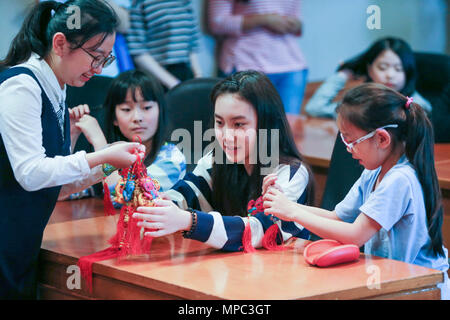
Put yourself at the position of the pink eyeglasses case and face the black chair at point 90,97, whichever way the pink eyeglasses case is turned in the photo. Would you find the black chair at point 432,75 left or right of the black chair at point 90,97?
right

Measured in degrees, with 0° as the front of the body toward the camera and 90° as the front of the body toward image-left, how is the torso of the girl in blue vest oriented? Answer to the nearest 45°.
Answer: approximately 270°

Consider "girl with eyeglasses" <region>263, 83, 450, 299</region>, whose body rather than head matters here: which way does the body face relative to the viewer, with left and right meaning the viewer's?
facing to the left of the viewer

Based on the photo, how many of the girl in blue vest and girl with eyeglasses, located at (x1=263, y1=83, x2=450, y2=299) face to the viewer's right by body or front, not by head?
1

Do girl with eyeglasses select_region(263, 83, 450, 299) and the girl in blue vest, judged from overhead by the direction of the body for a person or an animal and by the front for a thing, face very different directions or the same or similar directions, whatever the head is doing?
very different directions

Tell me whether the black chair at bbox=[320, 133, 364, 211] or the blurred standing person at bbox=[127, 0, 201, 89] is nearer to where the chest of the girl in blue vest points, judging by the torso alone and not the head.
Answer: the black chair

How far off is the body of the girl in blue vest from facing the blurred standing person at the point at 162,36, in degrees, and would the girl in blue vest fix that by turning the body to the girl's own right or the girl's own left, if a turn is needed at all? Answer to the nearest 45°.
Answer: approximately 90° to the girl's own left

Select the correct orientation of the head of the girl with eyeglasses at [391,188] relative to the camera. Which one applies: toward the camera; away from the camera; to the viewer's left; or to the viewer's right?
to the viewer's left

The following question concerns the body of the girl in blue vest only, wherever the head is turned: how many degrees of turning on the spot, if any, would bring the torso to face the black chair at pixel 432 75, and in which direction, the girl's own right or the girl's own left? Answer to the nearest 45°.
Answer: approximately 45° to the girl's own left

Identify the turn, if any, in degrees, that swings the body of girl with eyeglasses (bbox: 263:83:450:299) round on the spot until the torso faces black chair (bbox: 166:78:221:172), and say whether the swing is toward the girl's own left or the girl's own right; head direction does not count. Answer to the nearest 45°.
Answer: approximately 45° to the girl's own right

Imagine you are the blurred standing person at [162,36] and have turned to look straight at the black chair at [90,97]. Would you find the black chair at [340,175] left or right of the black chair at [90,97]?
left
